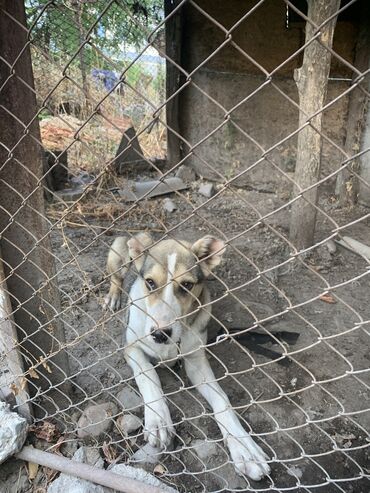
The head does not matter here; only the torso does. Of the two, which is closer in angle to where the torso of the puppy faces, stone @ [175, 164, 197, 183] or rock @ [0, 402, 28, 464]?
the rock

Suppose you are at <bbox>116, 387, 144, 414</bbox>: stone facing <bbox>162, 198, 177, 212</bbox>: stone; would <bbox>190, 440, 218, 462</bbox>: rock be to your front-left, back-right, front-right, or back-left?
back-right

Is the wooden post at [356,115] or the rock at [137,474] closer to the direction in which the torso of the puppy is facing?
the rock

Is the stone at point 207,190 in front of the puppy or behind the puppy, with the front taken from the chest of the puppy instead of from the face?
behind

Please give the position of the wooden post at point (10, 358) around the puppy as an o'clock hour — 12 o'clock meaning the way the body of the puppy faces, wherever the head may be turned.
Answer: The wooden post is roughly at 2 o'clock from the puppy.

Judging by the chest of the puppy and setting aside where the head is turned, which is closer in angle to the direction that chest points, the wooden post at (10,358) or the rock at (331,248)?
the wooden post

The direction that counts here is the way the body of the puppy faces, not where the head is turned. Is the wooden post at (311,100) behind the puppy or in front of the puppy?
behind

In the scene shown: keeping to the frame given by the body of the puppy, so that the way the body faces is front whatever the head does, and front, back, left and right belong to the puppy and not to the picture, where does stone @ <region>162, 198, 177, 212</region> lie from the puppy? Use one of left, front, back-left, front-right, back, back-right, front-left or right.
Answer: back

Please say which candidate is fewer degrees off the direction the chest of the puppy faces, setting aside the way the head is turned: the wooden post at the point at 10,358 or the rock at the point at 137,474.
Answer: the rock

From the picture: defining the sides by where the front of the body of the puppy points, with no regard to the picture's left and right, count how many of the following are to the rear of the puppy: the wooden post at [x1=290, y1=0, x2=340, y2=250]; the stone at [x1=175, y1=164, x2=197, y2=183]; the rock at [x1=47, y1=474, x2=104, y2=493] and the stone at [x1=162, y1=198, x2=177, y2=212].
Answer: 3

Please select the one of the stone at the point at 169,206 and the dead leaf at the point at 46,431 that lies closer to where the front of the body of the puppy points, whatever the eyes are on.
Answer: the dead leaf

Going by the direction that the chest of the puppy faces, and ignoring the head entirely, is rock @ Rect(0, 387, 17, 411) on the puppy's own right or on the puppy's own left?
on the puppy's own right

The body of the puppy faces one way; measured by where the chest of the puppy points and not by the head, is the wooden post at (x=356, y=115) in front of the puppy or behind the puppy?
behind
